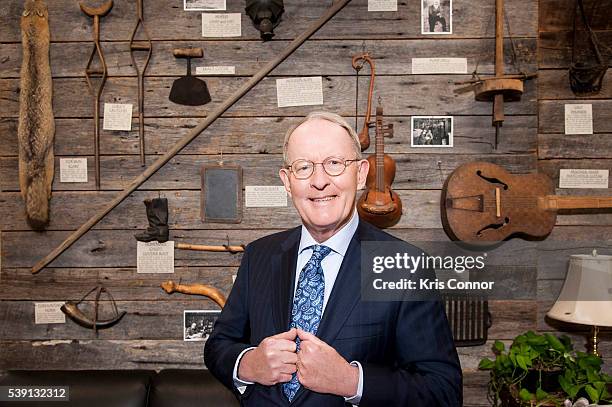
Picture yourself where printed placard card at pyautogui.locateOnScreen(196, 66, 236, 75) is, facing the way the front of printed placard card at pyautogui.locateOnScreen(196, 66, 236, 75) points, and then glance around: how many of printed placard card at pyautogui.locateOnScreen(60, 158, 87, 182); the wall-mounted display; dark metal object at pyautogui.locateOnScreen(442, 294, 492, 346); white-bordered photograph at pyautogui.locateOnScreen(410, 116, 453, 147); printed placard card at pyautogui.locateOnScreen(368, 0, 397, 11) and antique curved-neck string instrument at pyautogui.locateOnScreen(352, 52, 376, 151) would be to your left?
4

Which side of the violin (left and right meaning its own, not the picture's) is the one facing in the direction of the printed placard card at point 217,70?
right

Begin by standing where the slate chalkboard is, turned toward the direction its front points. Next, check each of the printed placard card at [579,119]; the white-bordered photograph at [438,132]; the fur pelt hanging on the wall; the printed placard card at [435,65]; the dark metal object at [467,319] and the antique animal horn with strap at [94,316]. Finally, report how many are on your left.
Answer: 4

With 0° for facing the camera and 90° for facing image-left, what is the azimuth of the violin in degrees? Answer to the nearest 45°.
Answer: approximately 0°

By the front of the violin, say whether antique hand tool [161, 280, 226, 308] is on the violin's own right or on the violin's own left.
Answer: on the violin's own right

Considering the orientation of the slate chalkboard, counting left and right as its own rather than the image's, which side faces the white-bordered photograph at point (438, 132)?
left

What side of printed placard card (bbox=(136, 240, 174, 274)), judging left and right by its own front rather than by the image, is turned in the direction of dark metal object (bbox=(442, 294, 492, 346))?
left

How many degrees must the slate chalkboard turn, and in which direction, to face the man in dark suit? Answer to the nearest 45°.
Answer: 0° — it already faces them
